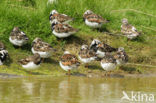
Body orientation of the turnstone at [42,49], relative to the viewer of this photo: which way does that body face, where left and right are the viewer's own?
facing to the left of the viewer

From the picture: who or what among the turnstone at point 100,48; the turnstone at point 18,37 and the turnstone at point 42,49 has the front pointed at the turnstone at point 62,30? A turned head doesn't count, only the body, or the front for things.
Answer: the turnstone at point 100,48

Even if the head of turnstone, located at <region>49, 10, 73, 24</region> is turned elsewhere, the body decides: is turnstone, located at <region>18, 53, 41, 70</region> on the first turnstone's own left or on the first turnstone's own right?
on the first turnstone's own left

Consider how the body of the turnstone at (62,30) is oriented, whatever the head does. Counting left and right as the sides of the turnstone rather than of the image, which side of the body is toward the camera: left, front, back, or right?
left

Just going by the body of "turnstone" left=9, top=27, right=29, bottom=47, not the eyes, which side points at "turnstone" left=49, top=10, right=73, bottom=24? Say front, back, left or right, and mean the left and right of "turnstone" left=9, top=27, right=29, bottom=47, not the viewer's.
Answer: back

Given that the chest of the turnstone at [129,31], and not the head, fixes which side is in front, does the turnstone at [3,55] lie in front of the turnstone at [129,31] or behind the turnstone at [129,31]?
in front
